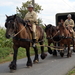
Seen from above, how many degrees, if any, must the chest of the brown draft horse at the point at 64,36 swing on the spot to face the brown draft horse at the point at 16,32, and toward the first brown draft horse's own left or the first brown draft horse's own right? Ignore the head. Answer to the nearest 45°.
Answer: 0° — it already faces it

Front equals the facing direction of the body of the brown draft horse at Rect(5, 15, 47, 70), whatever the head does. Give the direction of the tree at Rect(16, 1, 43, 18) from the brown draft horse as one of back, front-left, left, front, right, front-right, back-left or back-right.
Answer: back-right

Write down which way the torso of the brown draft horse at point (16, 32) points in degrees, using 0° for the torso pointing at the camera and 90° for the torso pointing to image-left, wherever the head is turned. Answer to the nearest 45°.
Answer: approximately 45°

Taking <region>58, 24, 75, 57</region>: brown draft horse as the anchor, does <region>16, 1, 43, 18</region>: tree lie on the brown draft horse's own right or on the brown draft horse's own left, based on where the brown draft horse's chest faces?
on the brown draft horse's own right

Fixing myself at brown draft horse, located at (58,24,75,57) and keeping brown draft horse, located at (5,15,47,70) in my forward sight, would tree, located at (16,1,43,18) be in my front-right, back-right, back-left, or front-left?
back-right

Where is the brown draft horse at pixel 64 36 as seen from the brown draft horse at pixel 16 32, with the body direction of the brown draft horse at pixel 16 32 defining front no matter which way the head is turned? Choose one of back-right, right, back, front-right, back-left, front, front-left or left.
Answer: back

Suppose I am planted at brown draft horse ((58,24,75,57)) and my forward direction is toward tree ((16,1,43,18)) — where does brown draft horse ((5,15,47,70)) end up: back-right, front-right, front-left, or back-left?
back-left
